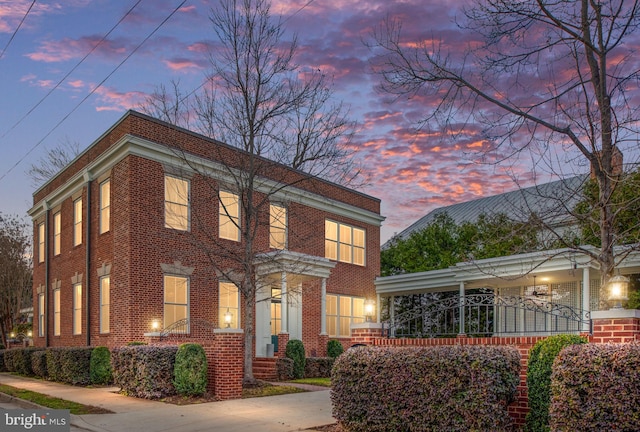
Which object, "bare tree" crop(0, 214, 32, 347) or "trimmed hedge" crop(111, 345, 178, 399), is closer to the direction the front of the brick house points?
the trimmed hedge

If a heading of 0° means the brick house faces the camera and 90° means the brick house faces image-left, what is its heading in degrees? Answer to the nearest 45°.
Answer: approximately 315°

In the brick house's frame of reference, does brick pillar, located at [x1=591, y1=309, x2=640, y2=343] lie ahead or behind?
ahead

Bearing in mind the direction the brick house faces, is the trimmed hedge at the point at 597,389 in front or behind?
in front
